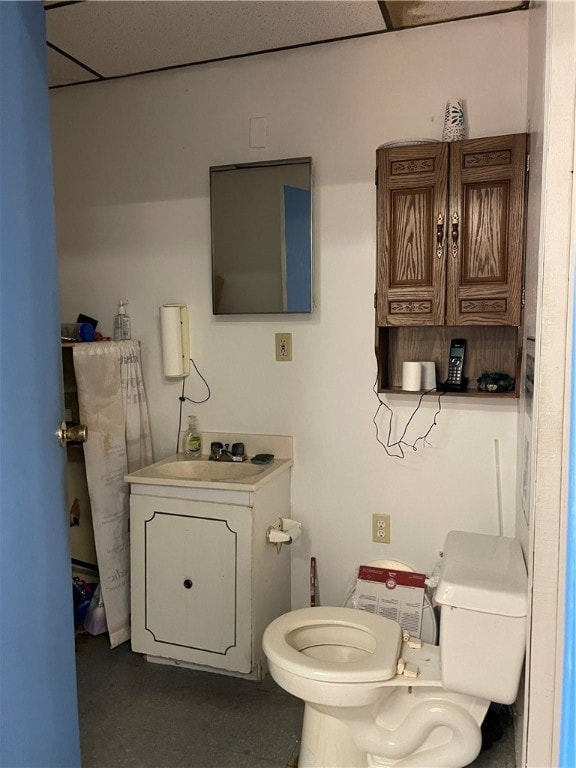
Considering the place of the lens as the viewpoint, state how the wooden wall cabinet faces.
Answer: facing the viewer

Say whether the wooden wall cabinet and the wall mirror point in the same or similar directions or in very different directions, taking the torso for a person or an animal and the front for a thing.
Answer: same or similar directions

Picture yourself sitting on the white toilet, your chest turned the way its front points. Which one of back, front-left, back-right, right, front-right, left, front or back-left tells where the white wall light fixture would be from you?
front-right

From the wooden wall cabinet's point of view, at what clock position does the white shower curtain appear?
The white shower curtain is roughly at 3 o'clock from the wooden wall cabinet.

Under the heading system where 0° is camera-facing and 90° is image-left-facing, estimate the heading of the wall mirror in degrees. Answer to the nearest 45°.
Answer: approximately 0°

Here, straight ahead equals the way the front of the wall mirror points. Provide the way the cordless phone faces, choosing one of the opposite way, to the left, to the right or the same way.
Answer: the same way

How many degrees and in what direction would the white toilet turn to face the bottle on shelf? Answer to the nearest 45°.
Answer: approximately 45° to its right

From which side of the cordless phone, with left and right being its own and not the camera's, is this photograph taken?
front

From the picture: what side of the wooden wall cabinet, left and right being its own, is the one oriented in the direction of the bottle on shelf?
right
